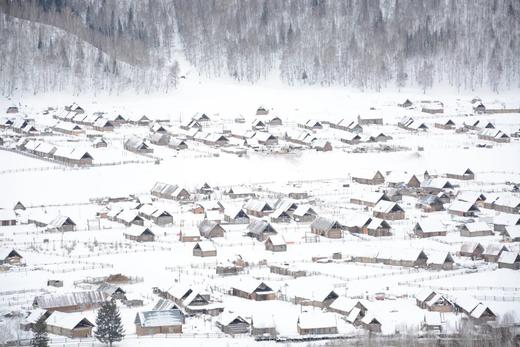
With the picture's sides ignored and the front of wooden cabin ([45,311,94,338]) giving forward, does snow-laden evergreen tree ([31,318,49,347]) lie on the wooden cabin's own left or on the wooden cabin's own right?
on the wooden cabin's own right

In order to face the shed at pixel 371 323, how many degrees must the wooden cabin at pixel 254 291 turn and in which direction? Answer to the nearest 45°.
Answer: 0° — it already faces it

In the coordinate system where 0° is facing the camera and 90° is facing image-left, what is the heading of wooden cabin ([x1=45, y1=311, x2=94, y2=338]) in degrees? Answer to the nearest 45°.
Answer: approximately 315°

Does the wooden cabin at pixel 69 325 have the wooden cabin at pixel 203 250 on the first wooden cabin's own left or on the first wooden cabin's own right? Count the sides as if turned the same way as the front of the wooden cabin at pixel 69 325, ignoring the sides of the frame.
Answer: on the first wooden cabin's own left

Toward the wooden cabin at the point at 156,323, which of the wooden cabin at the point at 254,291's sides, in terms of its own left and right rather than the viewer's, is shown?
right

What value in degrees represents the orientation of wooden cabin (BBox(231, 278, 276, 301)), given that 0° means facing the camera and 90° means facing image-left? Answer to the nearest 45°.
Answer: approximately 315°

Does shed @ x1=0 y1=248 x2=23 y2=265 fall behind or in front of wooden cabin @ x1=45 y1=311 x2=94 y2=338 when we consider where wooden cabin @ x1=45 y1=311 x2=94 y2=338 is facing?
behind
